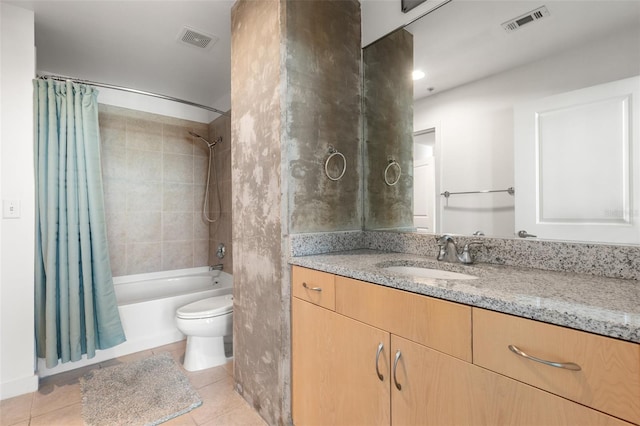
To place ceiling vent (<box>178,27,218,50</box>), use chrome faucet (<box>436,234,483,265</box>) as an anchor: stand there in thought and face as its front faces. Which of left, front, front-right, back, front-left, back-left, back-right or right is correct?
front-right

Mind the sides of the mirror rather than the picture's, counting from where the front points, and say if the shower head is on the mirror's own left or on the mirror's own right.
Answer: on the mirror's own right

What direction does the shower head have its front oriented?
to the viewer's left

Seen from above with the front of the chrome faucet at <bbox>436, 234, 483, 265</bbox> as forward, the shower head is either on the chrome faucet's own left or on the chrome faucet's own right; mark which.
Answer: on the chrome faucet's own right

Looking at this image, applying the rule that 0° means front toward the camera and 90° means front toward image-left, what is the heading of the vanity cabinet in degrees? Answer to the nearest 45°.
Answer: approximately 45°

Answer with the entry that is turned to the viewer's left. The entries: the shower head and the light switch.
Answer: the shower head

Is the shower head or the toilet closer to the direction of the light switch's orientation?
the toilet
